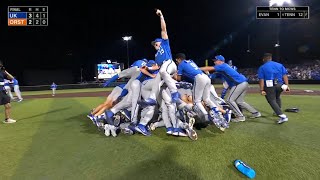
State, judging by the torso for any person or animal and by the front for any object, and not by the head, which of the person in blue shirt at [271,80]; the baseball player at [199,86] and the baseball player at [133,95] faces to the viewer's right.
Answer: the baseball player at [133,95]

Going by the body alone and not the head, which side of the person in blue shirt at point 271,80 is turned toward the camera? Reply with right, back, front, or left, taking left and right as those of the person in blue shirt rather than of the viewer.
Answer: back

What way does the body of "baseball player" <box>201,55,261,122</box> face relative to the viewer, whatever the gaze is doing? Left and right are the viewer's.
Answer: facing to the left of the viewer

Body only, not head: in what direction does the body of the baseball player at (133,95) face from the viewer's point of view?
to the viewer's right

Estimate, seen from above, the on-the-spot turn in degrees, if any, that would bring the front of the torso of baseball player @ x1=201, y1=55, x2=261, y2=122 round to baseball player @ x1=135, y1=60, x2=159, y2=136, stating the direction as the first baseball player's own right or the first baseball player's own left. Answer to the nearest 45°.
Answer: approximately 45° to the first baseball player's own left

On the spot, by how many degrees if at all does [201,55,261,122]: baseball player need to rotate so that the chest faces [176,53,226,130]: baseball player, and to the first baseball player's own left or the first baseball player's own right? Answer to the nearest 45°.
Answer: approximately 45° to the first baseball player's own left

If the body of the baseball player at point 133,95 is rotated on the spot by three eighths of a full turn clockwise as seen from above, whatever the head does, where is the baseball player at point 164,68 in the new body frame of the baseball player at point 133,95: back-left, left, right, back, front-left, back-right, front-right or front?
left

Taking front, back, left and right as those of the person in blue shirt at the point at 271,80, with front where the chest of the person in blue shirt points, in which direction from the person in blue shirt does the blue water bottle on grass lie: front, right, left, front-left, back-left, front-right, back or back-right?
back

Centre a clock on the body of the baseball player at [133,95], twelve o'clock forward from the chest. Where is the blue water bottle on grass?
The blue water bottle on grass is roughly at 2 o'clock from the baseball player.

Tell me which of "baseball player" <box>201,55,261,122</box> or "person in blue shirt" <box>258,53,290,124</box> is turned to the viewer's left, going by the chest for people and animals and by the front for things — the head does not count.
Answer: "baseball player" <box>201,55,261,122</box>

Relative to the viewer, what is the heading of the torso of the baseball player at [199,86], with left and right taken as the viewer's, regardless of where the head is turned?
facing away from the viewer and to the left of the viewer

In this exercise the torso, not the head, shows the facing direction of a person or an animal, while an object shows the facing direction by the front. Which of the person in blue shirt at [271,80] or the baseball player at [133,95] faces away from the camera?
the person in blue shirt at [271,80]

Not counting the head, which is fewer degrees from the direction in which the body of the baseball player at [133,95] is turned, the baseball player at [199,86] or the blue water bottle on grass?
the baseball player

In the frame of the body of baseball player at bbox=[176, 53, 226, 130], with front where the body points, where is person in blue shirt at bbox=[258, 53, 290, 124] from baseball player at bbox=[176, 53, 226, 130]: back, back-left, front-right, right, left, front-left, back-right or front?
right
